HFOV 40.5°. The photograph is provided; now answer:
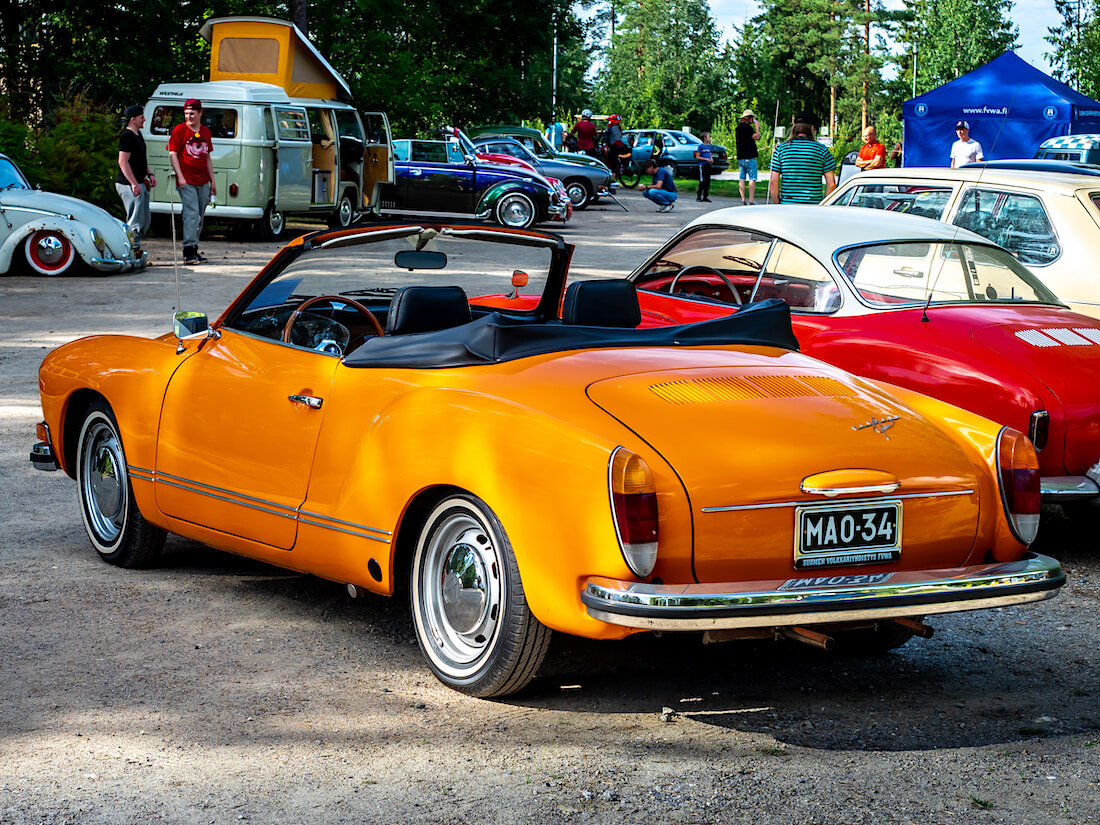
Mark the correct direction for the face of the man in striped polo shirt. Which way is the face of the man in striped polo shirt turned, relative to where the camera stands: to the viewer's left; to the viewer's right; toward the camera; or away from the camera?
away from the camera

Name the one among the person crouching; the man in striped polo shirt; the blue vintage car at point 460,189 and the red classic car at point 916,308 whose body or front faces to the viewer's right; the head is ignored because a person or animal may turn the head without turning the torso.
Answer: the blue vintage car

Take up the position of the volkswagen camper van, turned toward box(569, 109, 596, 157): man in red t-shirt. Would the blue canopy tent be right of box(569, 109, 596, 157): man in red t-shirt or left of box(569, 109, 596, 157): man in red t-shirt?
right

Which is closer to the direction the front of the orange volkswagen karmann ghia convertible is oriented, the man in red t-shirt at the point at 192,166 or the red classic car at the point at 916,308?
the man in red t-shirt

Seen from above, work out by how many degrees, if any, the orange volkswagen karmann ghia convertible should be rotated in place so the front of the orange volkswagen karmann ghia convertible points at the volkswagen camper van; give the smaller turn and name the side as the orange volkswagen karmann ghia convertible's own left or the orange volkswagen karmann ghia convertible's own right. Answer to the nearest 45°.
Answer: approximately 45° to the orange volkswagen karmann ghia convertible's own right

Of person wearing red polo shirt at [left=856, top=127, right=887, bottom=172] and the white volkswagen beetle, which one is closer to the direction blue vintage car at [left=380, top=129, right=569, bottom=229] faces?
the person wearing red polo shirt

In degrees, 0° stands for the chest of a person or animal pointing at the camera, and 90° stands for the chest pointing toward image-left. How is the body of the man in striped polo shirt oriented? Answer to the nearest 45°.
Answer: approximately 180°

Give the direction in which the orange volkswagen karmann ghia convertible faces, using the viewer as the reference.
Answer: facing away from the viewer and to the left of the viewer

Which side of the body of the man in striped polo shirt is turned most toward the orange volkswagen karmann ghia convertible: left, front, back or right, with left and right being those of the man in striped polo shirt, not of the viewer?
back

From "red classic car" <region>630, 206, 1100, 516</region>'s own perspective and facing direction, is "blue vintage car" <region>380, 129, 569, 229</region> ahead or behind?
ahead

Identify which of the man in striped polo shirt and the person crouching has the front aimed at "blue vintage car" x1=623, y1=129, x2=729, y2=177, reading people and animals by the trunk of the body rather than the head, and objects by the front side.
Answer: the man in striped polo shirt

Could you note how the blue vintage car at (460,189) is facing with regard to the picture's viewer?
facing to the right of the viewer
